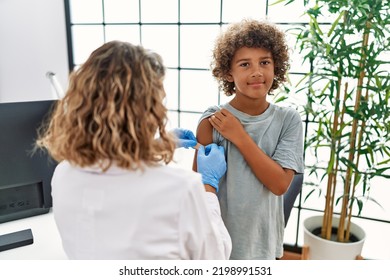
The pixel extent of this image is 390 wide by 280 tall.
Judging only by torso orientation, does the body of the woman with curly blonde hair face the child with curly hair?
yes

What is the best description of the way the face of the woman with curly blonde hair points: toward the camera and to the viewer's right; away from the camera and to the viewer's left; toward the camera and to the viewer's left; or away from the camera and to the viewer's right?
away from the camera and to the viewer's right

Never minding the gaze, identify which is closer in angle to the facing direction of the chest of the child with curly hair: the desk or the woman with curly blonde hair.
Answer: the woman with curly blonde hair

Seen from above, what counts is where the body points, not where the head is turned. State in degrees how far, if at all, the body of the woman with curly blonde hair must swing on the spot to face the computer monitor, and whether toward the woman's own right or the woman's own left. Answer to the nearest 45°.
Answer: approximately 90° to the woman's own left

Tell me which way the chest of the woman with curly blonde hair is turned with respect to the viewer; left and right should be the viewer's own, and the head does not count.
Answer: facing away from the viewer and to the right of the viewer

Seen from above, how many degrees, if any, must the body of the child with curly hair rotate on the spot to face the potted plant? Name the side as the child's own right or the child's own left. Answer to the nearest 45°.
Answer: approximately 135° to the child's own left

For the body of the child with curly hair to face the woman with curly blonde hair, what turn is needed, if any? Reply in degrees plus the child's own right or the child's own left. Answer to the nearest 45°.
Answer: approximately 45° to the child's own right

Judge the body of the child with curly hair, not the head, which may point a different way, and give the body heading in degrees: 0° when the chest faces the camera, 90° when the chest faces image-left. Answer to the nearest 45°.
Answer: approximately 0°

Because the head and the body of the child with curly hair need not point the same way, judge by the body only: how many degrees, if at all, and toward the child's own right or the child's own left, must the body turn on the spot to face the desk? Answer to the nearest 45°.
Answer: approximately 90° to the child's own right
